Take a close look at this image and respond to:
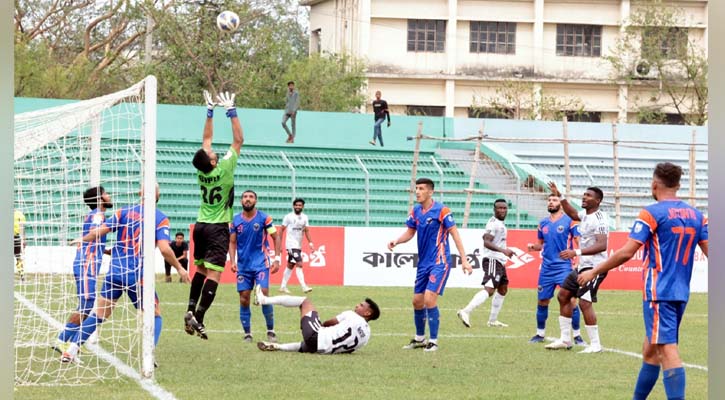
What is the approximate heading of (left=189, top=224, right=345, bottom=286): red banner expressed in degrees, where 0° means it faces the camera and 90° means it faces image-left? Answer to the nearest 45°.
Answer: approximately 0°

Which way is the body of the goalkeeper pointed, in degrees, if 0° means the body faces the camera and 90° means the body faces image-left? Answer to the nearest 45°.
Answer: approximately 225°

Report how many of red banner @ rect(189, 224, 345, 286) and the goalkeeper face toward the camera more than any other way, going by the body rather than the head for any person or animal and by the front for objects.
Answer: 1

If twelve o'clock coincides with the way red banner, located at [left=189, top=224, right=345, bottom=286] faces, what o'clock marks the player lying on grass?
The player lying on grass is roughly at 12 o'clock from the red banner.

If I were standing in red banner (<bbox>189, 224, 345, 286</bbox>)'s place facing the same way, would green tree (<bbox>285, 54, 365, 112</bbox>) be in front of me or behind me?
behind
